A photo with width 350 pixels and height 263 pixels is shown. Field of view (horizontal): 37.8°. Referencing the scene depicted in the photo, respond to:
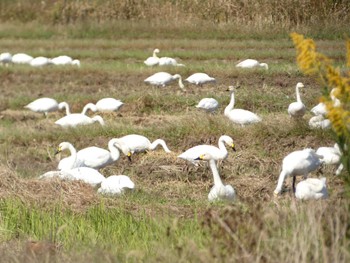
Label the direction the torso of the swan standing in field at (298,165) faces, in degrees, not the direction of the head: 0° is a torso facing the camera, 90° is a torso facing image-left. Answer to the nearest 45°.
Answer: approximately 90°

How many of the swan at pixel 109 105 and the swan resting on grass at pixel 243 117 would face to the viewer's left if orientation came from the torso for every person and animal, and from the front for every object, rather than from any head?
2

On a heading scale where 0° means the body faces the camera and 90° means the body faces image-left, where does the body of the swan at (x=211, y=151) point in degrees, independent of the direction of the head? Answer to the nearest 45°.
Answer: approximately 270°

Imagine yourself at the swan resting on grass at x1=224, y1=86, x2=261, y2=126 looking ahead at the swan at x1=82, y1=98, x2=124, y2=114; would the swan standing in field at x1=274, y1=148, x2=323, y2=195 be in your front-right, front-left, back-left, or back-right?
back-left

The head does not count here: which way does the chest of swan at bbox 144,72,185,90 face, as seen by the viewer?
to the viewer's right

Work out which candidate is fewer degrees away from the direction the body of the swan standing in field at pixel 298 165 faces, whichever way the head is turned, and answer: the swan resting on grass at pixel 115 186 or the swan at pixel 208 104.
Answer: the swan resting on grass

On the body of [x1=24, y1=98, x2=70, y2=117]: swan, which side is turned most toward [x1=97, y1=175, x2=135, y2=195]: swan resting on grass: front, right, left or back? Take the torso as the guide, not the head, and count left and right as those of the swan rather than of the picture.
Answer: right

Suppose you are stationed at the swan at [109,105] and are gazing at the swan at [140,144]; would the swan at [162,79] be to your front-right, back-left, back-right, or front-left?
back-left

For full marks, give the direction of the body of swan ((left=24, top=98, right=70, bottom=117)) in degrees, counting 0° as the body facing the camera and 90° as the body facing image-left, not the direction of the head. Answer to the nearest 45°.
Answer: approximately 270°

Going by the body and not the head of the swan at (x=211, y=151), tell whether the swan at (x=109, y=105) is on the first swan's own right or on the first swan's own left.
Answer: on the first swan's own left

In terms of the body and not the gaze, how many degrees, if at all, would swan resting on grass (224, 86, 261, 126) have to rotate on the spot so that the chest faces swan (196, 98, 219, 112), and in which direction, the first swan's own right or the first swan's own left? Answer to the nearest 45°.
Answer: approximately 45° to the first swan's own right

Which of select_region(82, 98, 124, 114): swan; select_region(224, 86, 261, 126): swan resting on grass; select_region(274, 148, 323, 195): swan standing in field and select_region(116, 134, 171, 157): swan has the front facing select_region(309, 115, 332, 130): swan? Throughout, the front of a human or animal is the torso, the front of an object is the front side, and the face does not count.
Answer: select_region(116, 134, 171, 157): swan
